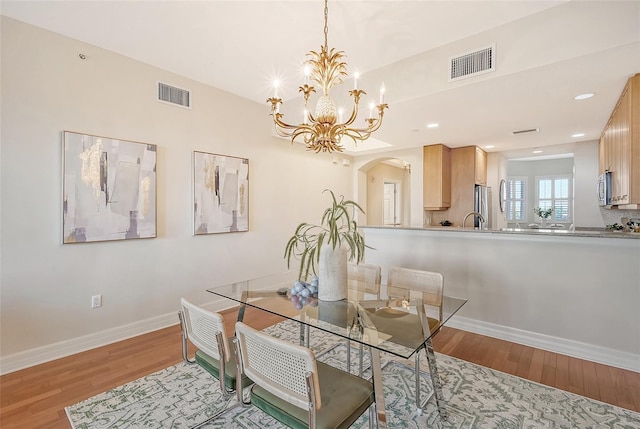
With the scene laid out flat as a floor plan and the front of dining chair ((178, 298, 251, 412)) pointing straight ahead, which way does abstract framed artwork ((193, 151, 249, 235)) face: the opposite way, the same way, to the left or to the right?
to the right

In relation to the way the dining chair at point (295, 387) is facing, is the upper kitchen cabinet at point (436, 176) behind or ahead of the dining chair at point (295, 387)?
ahead

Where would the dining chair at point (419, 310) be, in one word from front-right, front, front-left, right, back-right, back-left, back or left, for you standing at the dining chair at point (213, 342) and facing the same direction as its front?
front-right

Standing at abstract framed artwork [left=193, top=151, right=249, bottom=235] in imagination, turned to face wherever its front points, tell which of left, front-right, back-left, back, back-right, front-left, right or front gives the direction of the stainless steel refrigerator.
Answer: front-left

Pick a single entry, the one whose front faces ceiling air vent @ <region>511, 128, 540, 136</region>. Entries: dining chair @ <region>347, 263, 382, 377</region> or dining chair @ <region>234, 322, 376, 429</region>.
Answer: dining chair @ <region>234, 322, 376, 429</region>

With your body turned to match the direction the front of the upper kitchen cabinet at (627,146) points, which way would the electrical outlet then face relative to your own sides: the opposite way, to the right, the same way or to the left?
the opposite way

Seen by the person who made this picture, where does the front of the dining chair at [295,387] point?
facing away from the viewer and to the right of the viewer

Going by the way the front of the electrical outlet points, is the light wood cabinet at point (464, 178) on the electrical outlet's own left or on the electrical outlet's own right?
on the electrical outlet's own left

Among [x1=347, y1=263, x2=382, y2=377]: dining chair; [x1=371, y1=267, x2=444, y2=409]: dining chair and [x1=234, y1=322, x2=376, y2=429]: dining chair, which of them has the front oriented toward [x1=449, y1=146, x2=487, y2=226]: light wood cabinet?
[x1=234, y1=322, x2=376, y2=429]: dining chair

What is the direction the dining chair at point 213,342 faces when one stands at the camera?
facing away from the viewer and to the right of the viewer

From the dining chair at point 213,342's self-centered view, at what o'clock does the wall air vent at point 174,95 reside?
The wall air vent is roughly at 10 o'clock from the dining chair.

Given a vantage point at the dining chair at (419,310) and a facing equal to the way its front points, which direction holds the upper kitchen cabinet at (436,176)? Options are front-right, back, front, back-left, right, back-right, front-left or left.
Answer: back-right

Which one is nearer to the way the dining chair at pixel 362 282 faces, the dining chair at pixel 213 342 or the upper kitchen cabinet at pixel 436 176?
the dining chair

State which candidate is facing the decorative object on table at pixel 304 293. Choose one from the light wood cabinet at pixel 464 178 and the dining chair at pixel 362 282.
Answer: the dining chair
